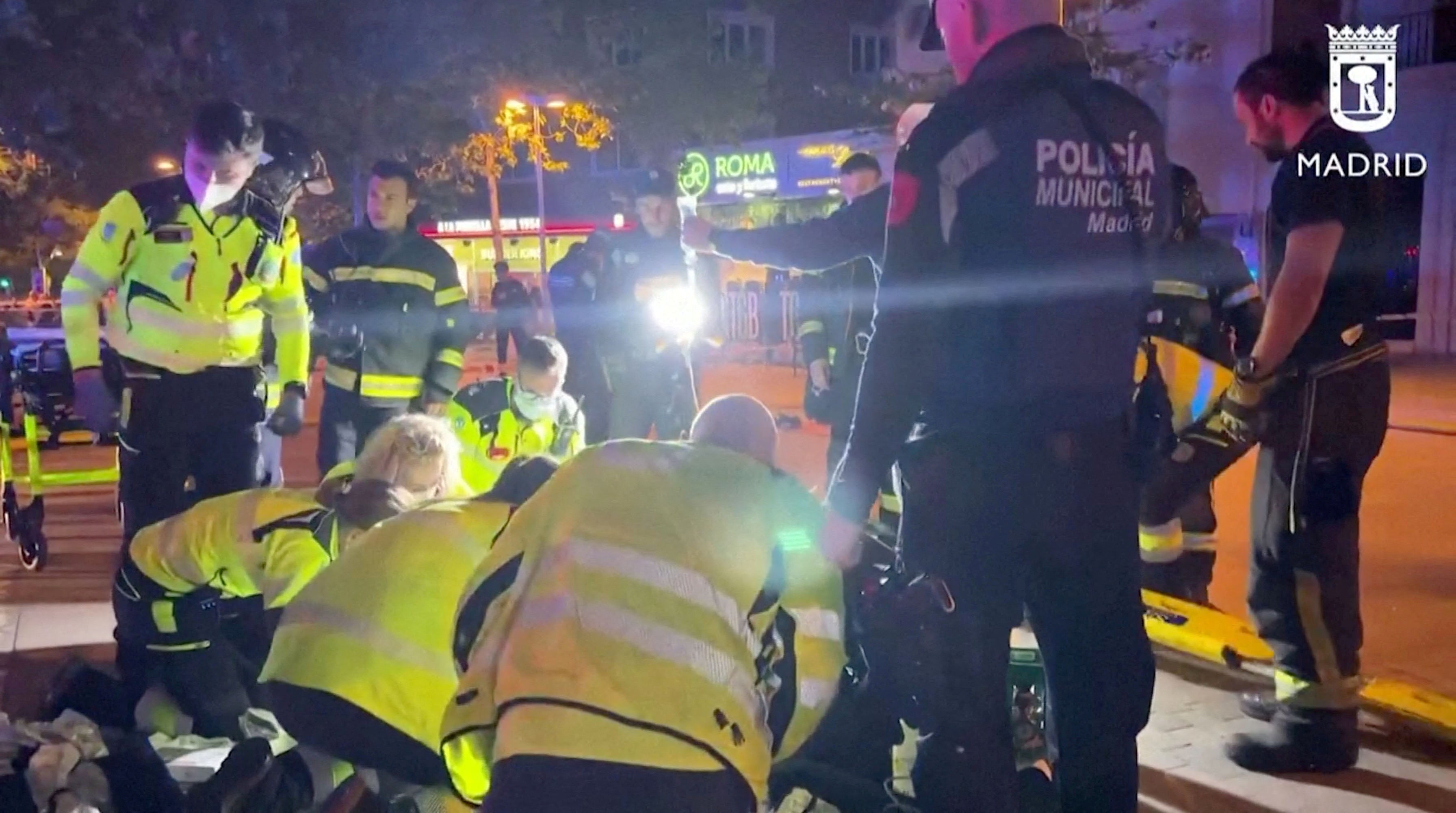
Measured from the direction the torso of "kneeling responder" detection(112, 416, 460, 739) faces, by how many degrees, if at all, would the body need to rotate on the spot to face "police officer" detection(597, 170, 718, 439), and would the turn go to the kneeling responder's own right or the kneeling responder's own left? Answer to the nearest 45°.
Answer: approximately 45° to the kneeling responder's own left

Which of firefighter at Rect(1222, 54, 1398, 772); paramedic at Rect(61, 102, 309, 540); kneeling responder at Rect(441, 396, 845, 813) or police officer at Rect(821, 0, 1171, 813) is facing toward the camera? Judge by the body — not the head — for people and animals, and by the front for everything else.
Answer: paramedic at Rect(61, 102, 309, 540)

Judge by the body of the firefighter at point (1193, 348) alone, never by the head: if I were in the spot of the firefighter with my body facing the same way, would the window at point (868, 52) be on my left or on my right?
on my right

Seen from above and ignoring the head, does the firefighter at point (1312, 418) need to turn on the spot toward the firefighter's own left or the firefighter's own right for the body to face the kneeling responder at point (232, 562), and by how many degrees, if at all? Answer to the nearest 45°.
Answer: approximately 45° to the firefighter's own left

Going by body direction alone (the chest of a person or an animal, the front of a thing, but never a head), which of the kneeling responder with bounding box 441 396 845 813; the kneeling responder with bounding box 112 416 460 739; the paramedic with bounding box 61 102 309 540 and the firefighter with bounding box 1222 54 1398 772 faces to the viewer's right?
the kneeling responder with bounding box 112 416 460 739

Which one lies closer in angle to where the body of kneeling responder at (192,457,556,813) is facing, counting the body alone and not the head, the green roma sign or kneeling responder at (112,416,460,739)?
the green roma sign

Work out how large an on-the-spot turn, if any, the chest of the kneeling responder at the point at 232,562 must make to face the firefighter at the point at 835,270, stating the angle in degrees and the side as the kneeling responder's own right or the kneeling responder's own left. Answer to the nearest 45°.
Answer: approximately 45° to the kneeling responder's own left

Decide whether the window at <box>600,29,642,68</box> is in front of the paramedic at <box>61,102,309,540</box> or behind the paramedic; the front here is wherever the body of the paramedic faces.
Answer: behind

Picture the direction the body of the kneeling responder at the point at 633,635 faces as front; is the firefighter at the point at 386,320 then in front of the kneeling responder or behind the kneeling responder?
in front

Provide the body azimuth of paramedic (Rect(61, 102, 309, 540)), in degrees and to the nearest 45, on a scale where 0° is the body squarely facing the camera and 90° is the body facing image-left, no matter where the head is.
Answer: approximately 0°

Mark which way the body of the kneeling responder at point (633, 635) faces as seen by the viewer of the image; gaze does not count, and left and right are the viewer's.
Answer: facing away from the viewer

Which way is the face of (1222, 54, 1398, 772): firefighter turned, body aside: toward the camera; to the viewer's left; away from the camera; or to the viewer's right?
to the viewer's left

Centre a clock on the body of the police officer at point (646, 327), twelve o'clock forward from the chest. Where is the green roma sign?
The green roma sign is roughly at 6 o'clock from the police officer.

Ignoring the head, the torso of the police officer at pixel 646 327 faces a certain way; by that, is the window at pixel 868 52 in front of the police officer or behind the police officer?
behind

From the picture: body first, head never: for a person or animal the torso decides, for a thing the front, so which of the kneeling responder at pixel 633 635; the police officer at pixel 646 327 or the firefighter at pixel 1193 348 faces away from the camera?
the kneeling responder

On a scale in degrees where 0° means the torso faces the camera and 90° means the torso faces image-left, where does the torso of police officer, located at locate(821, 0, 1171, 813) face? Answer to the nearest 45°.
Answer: approximately 135°

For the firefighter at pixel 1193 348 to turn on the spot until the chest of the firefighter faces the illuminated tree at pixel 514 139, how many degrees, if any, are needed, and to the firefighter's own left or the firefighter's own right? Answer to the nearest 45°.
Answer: approximately 90° to the firefighter's own right

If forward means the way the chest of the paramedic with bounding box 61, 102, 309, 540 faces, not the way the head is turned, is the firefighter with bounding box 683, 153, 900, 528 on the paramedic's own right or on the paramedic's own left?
on the paramedic's own left
